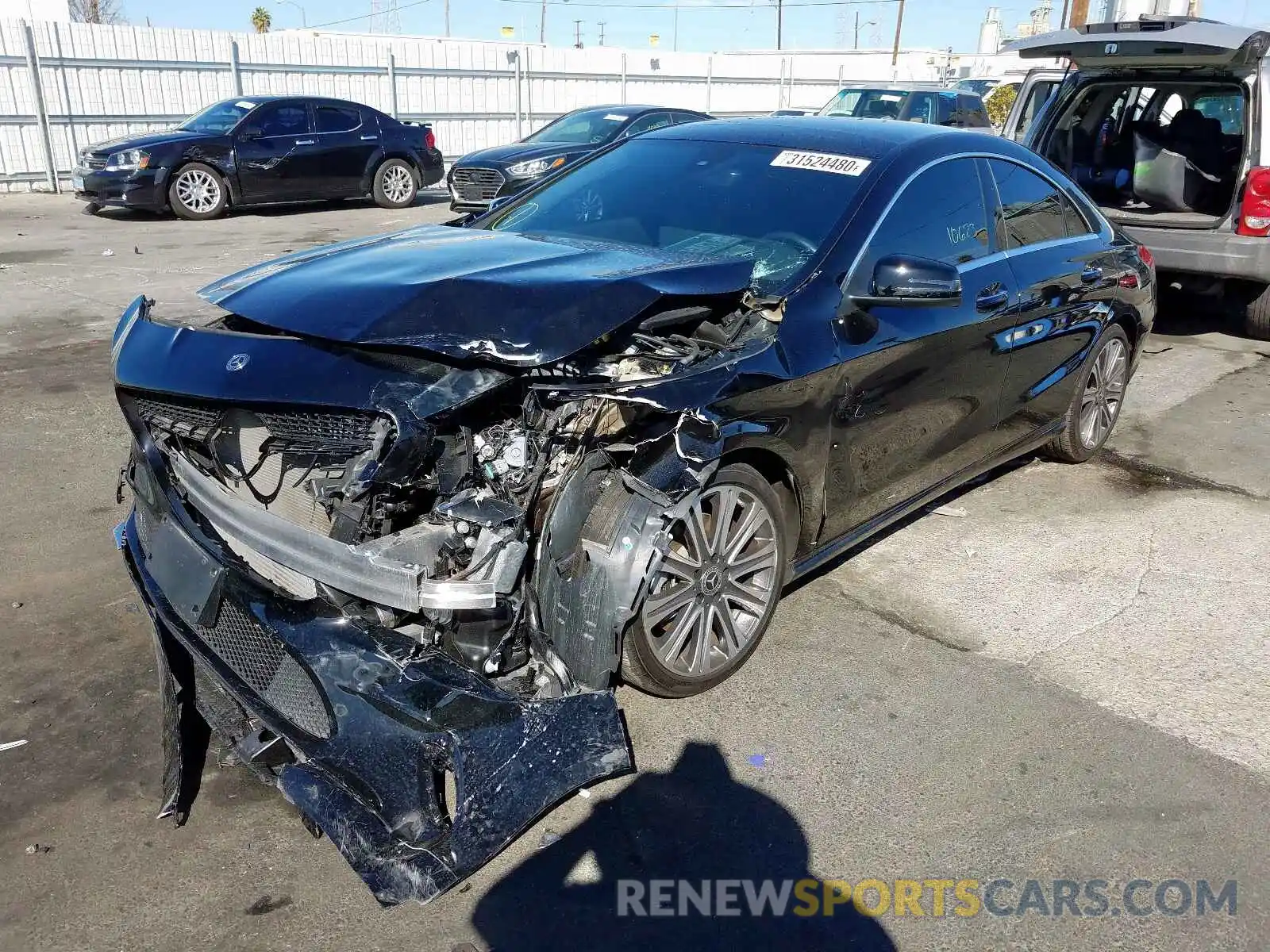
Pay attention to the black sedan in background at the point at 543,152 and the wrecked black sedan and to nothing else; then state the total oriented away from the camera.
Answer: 0

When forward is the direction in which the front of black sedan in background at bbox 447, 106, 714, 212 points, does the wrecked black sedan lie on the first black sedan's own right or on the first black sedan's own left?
on the first black sedan's own left

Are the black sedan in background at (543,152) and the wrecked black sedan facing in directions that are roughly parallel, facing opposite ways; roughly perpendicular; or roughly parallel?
roughly parallel

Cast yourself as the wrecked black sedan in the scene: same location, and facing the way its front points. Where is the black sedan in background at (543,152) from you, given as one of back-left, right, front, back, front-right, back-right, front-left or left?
back-right

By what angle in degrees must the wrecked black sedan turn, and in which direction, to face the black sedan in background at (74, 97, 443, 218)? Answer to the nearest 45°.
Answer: approximately 135° to its right

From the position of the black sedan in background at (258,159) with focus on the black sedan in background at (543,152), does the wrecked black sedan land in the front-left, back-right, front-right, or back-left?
front-right

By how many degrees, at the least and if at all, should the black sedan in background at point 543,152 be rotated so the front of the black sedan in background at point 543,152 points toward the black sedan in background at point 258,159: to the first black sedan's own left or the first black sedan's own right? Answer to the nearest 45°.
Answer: approximately 45° to the first black sedan's own right

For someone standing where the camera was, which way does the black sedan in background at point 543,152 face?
facing the viewer and to the left of the viewer
